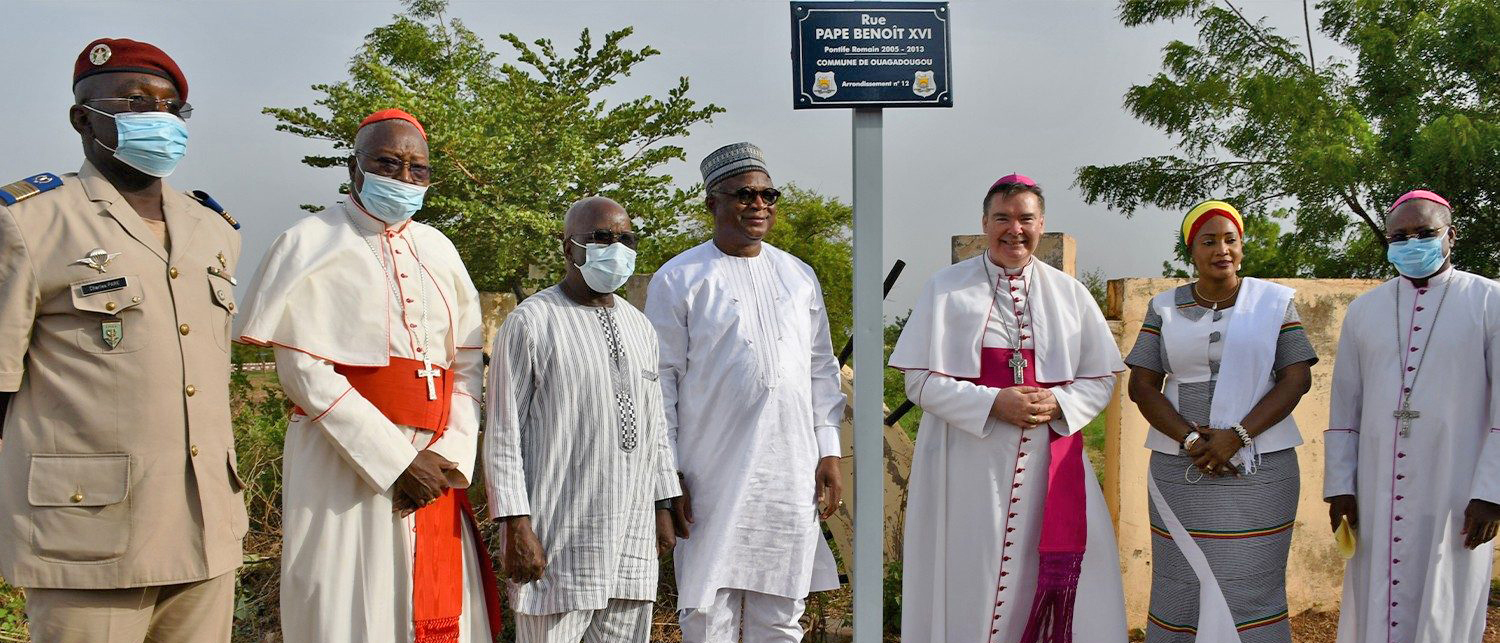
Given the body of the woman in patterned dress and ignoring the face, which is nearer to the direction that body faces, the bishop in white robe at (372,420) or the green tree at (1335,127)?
the bishop in white robe

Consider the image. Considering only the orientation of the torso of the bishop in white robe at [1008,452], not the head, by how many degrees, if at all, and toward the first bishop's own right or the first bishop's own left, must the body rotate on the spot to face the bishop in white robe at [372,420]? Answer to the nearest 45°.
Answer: approximately 45° to the first bishop's own right

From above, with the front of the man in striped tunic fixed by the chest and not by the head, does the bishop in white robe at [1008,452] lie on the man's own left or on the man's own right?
on the man's own left

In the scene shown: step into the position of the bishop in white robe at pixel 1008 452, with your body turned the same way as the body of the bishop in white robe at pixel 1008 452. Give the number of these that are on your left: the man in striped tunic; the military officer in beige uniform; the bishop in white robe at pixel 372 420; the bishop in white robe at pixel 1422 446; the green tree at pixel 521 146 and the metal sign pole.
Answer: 1

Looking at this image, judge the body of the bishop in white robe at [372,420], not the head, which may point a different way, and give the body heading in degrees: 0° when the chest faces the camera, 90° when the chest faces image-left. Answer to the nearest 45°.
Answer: approximately 315°

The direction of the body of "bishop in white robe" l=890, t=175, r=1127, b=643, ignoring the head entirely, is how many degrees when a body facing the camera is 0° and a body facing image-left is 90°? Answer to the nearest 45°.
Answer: approximately 0°

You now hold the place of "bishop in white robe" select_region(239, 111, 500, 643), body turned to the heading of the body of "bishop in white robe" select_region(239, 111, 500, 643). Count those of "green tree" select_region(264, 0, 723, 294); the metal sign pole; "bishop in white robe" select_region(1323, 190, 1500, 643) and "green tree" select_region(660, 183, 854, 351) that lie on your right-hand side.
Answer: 0

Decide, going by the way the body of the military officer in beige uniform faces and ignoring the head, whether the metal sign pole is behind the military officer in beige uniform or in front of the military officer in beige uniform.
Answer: in front

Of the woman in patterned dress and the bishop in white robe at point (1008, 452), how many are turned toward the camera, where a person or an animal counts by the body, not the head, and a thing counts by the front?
2

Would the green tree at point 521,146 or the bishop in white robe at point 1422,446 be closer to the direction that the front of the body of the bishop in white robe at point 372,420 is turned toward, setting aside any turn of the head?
the bishop in white robe

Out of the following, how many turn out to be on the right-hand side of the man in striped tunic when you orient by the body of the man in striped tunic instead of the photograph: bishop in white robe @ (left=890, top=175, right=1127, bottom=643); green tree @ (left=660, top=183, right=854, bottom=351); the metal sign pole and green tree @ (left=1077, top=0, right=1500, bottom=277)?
0

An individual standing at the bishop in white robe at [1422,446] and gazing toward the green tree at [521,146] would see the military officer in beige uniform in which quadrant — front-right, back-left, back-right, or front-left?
front-left

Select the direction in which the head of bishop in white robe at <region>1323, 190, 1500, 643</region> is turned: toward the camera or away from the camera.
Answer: toward the camera

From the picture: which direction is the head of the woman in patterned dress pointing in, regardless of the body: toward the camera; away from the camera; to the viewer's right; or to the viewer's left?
toward the camera

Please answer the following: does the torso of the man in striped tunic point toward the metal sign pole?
no

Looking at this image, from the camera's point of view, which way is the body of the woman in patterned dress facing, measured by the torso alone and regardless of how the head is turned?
toward the camera

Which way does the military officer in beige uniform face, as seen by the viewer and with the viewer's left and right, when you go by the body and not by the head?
facing the viewer and to the right of the viewer

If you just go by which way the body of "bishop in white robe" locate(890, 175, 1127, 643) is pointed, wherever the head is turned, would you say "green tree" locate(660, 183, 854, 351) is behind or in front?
behind

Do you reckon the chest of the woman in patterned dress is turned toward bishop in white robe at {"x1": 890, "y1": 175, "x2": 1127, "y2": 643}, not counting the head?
no

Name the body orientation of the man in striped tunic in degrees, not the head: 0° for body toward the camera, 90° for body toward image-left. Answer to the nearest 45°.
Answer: approximately 315°

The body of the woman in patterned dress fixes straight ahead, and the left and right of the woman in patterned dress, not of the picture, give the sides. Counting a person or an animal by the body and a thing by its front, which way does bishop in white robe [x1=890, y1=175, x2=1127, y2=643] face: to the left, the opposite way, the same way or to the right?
the same way
